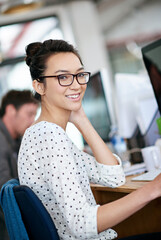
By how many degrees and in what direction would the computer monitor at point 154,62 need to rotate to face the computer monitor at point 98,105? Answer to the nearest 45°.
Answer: approximately 90° to its right

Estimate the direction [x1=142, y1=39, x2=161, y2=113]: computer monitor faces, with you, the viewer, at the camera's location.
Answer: facing the viewer and to the left of the viewer

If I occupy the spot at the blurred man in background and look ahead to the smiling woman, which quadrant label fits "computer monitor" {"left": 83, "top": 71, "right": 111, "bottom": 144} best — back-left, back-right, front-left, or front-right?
front-left

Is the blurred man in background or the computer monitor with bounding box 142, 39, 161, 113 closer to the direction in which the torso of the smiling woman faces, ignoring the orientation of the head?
the computer monitor

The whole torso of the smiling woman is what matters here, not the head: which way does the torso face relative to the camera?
to the viewer's right

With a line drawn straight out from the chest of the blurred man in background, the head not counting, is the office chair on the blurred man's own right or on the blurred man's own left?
on the blurred man's own right

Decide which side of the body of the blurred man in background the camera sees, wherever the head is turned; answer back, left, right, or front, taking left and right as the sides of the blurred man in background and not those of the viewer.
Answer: right

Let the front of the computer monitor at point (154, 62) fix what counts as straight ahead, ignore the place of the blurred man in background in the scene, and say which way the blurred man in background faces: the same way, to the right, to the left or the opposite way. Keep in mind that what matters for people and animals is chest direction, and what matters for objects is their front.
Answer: the opposite way

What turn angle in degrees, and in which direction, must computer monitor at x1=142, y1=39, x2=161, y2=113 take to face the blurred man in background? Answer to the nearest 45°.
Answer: approximately 90° to its right

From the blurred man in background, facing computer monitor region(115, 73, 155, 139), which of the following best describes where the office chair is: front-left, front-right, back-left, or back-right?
front-right

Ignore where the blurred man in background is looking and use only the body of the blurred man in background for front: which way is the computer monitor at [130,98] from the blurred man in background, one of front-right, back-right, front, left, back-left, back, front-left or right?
front-right

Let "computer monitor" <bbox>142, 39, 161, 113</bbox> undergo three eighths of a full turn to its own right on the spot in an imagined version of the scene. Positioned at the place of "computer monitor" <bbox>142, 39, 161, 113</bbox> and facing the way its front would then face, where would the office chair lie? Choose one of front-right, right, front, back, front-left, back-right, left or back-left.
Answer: back-left

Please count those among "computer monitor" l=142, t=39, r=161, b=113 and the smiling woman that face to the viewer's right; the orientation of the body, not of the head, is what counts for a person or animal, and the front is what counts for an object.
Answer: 1
